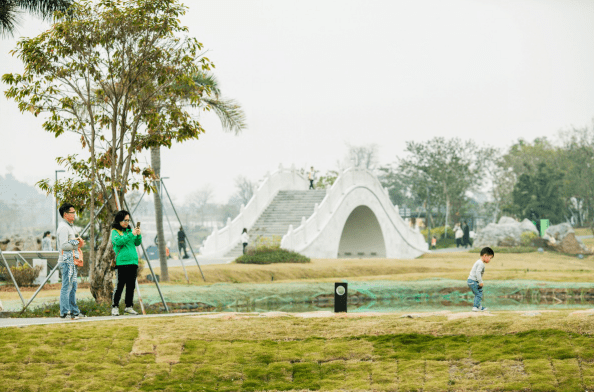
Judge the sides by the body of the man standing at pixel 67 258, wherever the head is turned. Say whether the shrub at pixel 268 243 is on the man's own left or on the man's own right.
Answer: on the man's own left

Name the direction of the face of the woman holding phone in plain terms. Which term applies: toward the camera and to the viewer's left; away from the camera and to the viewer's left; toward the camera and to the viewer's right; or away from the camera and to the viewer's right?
toward the camera and to the viewer's right

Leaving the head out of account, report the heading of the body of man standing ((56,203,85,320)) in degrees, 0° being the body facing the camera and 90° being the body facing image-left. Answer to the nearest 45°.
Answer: approximately 270°

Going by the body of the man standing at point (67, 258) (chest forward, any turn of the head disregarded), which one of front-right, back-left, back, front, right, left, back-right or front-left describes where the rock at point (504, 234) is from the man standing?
front-left

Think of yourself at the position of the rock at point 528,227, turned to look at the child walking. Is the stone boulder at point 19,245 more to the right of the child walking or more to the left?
right

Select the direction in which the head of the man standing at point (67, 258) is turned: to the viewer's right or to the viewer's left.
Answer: to the viewer's right

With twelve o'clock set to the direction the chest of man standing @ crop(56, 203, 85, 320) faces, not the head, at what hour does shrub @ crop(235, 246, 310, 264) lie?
The shrub is roughly at 10 o'clock from the man standing.

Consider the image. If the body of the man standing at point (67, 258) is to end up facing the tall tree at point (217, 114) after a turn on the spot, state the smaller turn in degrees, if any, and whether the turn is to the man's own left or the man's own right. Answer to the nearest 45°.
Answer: approximately 90° to the man's own left

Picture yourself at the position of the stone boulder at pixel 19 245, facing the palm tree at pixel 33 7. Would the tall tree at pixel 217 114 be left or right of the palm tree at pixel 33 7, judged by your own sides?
left
